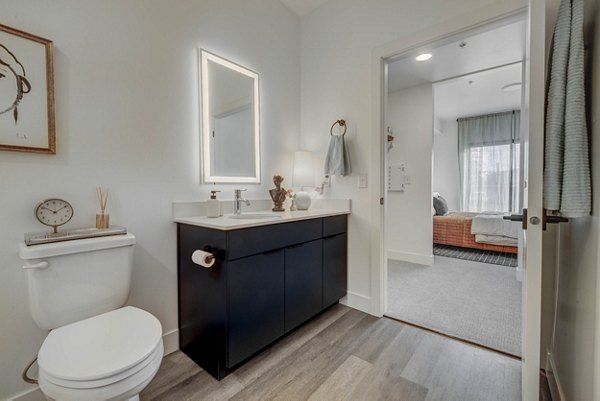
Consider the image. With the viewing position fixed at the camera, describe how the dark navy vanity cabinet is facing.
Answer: facing the viewer and to the right of the viewer

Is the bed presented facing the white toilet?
no

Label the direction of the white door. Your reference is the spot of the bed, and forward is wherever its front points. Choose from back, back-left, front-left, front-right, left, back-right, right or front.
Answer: right

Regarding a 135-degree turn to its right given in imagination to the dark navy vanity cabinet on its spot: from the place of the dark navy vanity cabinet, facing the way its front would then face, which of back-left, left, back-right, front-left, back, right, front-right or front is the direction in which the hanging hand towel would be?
back-right

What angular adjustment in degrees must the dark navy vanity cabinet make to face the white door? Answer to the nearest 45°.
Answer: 0° — it already faces it

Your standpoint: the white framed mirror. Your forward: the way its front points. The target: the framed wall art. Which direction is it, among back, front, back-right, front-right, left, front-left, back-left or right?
right

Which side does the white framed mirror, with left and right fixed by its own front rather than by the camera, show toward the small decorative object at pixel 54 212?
right

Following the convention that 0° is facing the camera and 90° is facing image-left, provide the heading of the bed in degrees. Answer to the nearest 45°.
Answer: approximately 270°

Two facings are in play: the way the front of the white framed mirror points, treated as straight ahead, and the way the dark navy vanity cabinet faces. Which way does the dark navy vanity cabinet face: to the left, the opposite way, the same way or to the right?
the same way

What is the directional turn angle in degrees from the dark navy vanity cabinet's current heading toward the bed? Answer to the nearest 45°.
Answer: approximately 90° to its left

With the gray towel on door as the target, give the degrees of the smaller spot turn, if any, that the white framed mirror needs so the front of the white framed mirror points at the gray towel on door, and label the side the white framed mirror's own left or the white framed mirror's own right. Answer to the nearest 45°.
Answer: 0° — it already faces it

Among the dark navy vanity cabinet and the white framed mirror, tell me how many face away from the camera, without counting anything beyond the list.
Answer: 0
